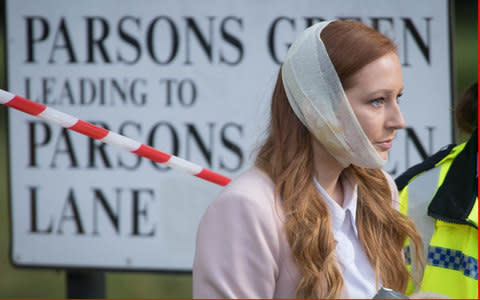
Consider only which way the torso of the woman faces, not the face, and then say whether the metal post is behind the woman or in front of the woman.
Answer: behind

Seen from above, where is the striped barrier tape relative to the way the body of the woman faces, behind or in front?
behind

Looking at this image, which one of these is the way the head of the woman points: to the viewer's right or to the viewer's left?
to the viewer's right

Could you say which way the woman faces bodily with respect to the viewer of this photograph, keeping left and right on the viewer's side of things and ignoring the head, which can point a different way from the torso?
facing the viewer and to the right of the viewer
